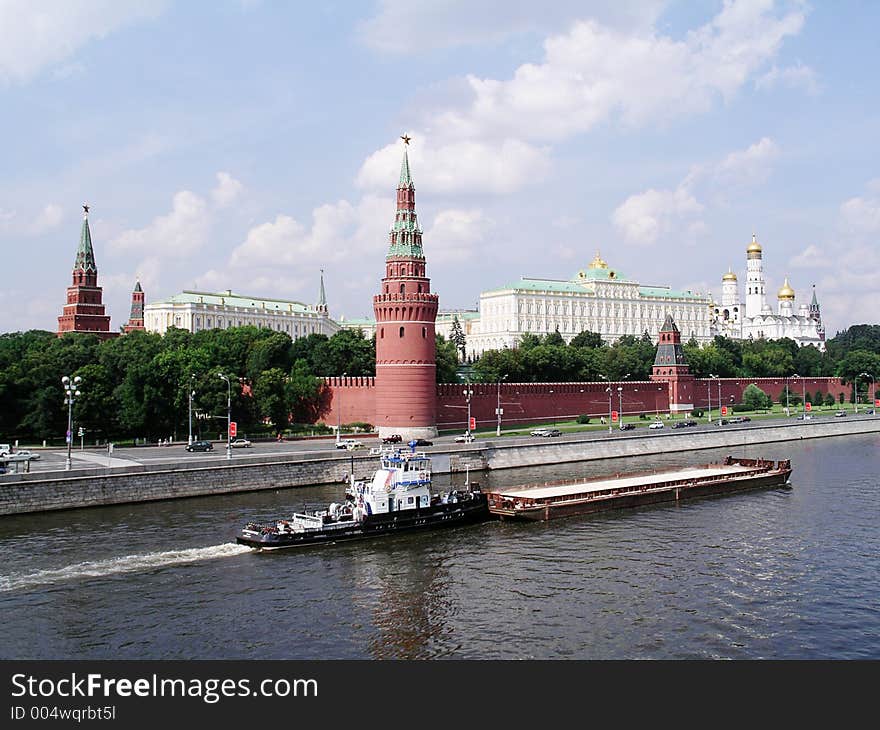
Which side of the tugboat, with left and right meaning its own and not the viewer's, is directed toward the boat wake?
back

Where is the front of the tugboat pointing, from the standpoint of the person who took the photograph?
facing away from the viewer and to the right of the viewer
